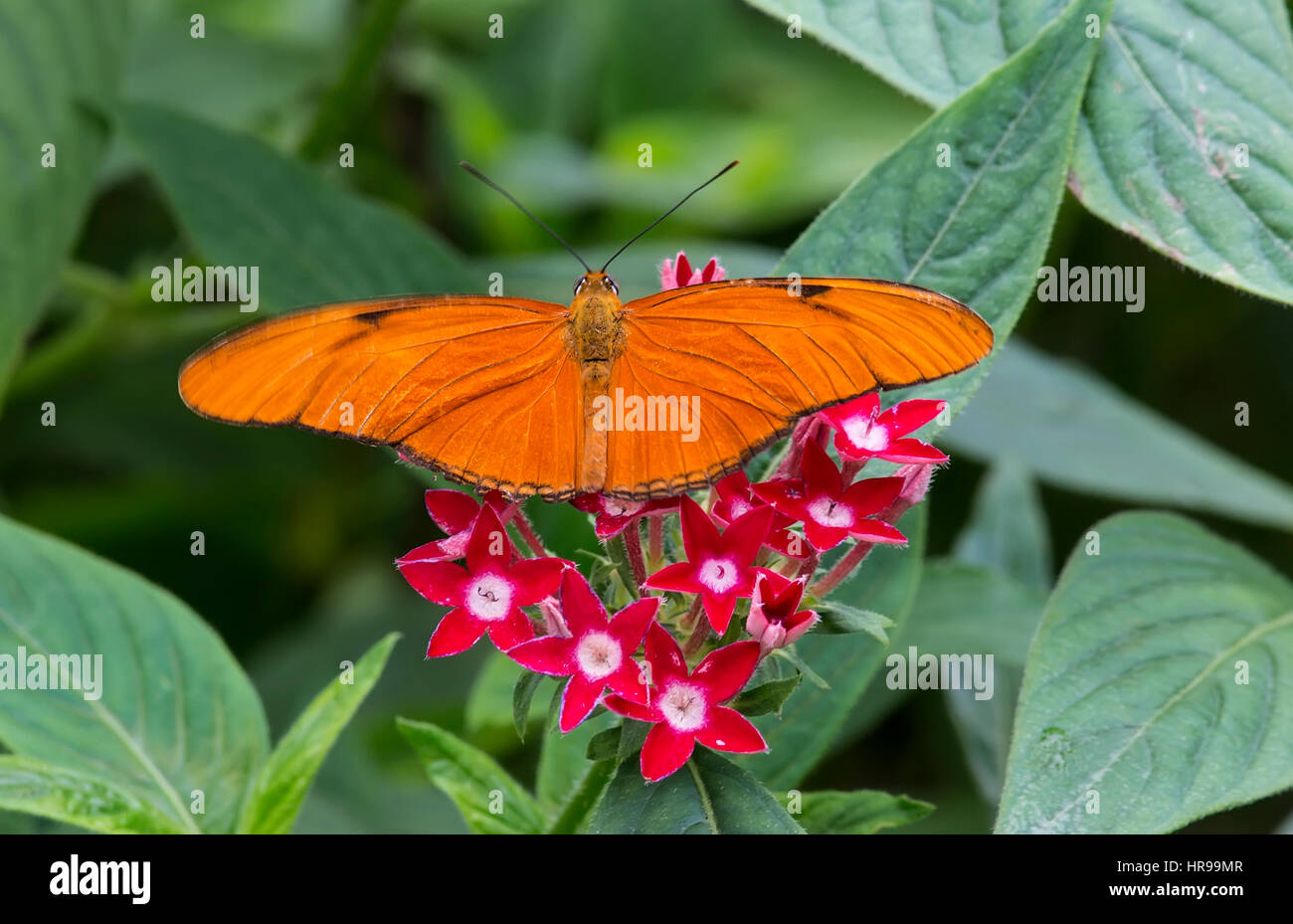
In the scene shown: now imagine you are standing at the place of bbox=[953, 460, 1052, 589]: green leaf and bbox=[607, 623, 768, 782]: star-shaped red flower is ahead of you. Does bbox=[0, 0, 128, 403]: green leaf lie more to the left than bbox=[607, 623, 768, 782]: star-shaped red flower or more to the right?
right

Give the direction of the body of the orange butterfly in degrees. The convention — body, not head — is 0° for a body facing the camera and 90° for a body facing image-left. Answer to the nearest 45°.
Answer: approximately 180°
